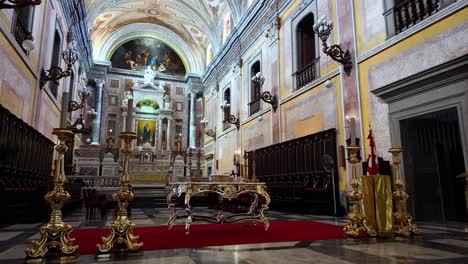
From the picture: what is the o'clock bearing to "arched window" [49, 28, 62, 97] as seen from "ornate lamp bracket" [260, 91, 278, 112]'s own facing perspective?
The arched window is roughly at 12 o'clock from the ornate lamp bracket.

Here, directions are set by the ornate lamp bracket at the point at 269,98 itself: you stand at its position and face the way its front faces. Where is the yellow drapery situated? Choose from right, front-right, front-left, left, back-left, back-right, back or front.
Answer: left

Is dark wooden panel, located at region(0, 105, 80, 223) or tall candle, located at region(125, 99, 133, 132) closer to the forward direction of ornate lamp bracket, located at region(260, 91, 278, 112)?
the dark wooden panel

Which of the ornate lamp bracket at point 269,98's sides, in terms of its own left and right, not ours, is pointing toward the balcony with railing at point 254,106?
right

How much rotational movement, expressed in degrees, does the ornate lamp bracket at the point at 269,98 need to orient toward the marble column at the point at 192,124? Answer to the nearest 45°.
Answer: approximately 45° to its right

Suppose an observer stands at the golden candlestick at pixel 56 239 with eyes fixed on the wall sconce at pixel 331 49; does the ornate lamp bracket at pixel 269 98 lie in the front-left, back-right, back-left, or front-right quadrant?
front-left

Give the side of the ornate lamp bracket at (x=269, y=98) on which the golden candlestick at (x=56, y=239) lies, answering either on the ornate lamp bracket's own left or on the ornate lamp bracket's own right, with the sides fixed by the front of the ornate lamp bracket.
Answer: on the ornate lamp bracket's own left

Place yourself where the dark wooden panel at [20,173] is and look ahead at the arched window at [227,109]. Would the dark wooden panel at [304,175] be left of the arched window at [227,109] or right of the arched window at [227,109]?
right

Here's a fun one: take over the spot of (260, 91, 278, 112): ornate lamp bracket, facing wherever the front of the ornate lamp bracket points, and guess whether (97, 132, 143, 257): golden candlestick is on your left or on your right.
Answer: on your left

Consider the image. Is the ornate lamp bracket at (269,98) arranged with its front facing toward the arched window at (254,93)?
no

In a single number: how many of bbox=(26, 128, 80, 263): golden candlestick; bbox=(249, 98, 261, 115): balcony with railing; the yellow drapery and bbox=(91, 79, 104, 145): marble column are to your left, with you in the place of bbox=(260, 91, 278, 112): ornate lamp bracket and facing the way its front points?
2

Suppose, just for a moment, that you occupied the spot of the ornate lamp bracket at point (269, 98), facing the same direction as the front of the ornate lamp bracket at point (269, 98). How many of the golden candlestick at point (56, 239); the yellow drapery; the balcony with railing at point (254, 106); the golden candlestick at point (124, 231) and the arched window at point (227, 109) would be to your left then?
3

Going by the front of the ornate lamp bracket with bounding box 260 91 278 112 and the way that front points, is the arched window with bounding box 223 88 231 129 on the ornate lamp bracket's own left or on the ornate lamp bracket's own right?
on the ornate lamp bracket's own right

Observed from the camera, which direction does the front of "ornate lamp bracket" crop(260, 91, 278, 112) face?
facing to the left of the viewer

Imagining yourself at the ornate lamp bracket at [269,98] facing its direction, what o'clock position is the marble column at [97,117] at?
The marble column is roughly at 1 o'clock from the ornate lamp bracket.
